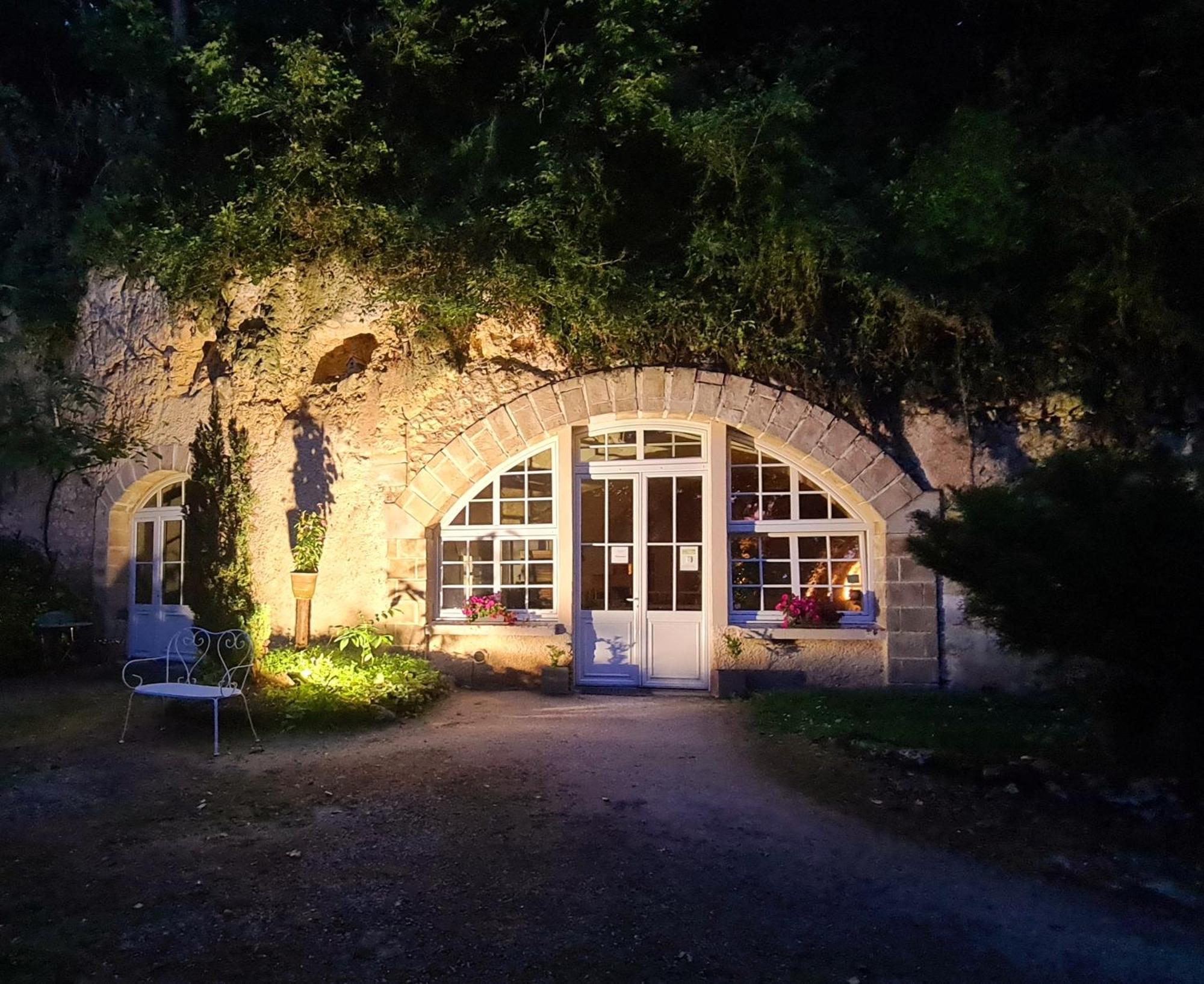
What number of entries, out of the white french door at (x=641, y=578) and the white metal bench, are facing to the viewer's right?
0

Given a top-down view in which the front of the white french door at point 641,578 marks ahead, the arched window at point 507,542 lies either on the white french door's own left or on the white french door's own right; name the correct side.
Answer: on the white french door's own right

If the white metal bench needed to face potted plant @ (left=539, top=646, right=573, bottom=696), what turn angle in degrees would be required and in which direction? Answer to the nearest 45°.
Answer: approximately 135° to its left

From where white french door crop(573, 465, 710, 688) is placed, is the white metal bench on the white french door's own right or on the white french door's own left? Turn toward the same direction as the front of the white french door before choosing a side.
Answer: on the white french door's own right

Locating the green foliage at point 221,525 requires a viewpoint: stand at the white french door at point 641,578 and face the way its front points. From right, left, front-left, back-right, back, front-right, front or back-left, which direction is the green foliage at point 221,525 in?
right

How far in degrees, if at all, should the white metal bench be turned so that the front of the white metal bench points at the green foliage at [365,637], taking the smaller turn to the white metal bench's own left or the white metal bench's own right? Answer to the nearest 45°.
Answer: approximately 135° to the white metal bench's own left

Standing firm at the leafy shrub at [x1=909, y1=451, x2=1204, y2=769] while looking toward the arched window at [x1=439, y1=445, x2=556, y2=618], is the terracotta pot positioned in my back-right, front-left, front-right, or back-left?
front-left

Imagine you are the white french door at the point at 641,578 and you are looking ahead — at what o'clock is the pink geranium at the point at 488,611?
The pink geranium is roughly at 3 o'clock from the white french door.

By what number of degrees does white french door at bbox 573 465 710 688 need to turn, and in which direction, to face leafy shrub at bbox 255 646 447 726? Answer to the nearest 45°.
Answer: approximately 45° to its right

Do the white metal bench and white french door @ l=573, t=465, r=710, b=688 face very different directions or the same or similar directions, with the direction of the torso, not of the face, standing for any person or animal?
same or similar directions

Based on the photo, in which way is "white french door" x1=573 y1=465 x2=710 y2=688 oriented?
toward the camera

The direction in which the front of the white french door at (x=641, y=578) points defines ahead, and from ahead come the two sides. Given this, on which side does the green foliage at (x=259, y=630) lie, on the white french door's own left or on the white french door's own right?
on the white french door's own right

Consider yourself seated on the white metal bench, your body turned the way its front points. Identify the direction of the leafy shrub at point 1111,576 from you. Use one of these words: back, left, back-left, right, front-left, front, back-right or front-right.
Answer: left
